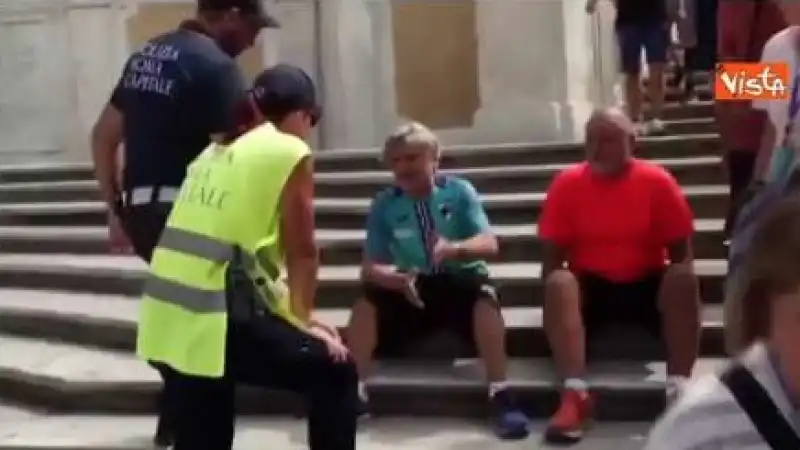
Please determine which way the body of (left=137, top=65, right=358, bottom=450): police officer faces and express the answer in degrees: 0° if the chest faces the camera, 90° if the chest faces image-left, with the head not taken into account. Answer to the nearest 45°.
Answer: approximately 225°

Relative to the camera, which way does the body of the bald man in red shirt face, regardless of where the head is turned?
toward the camera

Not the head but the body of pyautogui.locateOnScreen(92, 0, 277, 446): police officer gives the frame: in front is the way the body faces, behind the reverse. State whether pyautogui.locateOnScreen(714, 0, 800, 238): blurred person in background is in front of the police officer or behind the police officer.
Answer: in front

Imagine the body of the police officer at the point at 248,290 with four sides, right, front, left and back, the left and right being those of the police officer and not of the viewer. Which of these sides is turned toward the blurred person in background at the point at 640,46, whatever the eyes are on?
front

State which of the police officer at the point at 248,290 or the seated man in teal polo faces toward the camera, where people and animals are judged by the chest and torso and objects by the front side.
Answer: the seated man in teal polo

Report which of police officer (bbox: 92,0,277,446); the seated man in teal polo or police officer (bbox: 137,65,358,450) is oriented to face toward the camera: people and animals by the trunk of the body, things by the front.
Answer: the seated man in teal polo

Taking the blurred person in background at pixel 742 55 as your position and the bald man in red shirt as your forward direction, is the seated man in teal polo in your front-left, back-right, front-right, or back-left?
front-right

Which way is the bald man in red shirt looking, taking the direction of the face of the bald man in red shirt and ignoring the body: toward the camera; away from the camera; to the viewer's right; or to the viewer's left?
toward the camera

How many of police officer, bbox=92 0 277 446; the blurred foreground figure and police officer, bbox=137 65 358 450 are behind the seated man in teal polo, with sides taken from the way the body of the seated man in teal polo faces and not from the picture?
0

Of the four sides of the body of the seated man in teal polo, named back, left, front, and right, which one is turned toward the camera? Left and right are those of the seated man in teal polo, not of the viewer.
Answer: front

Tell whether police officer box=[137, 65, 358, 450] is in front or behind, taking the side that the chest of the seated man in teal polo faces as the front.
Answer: in front

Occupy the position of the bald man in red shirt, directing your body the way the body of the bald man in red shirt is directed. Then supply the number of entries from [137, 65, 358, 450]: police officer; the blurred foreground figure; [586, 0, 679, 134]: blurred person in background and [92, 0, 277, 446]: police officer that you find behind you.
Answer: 1

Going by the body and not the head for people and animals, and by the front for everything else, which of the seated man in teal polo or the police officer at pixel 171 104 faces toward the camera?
the seated man in teal polo
